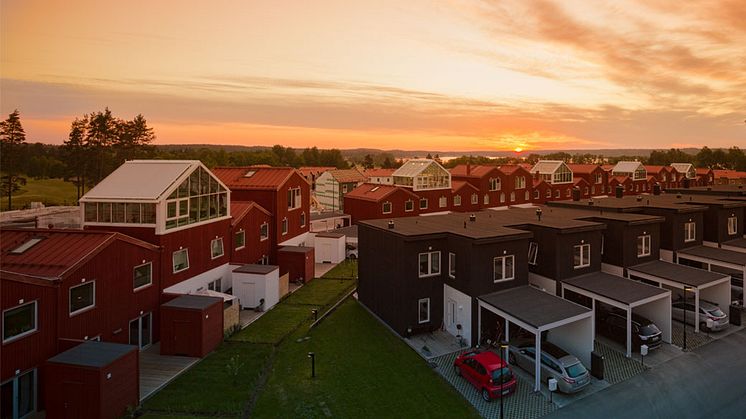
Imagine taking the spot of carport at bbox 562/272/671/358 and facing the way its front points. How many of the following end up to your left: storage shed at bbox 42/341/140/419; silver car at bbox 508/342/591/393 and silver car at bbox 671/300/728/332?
1

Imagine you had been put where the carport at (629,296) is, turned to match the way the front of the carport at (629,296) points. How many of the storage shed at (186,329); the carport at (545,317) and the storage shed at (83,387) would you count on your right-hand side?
3

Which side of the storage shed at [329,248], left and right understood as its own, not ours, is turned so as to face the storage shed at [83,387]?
front

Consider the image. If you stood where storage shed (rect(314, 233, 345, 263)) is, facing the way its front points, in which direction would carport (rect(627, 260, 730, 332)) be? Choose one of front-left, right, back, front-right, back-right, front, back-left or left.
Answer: front-left

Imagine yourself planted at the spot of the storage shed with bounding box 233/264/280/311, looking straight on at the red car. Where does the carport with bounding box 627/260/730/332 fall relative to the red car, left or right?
left

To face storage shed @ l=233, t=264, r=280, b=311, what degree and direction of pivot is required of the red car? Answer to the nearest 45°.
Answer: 0° — it already faces it

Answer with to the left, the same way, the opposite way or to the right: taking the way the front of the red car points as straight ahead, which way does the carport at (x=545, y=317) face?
the opposite way

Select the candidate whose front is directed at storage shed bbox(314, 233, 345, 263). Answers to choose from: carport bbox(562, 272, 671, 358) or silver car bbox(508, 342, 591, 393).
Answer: the silver car

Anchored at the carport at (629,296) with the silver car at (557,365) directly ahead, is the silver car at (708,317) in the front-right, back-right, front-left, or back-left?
back-left

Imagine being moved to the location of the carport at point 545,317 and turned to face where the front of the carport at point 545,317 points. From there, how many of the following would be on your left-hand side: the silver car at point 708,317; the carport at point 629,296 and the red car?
2

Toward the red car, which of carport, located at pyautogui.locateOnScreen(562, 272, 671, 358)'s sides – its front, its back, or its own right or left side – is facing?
right

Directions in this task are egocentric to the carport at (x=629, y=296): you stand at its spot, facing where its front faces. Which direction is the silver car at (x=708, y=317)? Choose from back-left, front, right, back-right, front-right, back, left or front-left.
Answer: left

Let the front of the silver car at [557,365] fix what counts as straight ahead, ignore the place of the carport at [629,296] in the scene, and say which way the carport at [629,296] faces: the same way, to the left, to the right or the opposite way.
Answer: the opposite way

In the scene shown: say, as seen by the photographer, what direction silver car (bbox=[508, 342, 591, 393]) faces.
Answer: facing away from the viewer and to the left of the viewer
